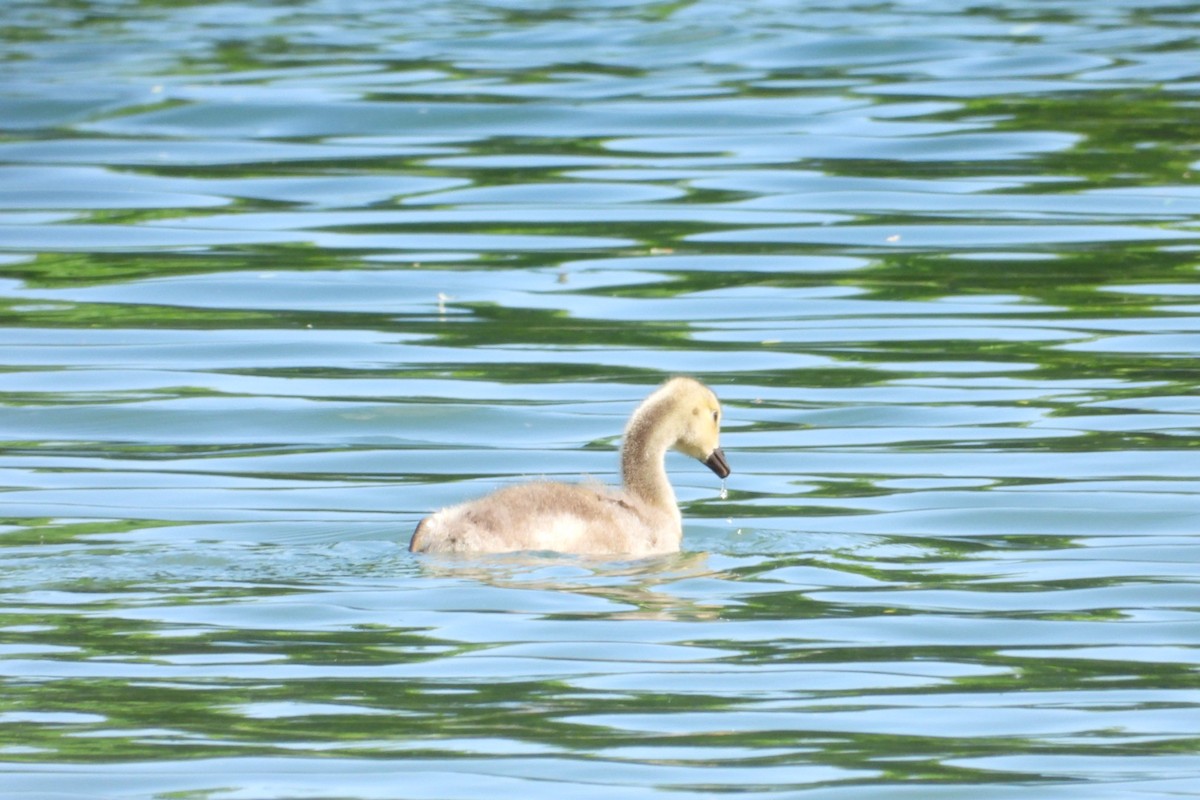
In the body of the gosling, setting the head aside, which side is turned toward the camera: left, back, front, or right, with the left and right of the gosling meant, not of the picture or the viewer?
right
